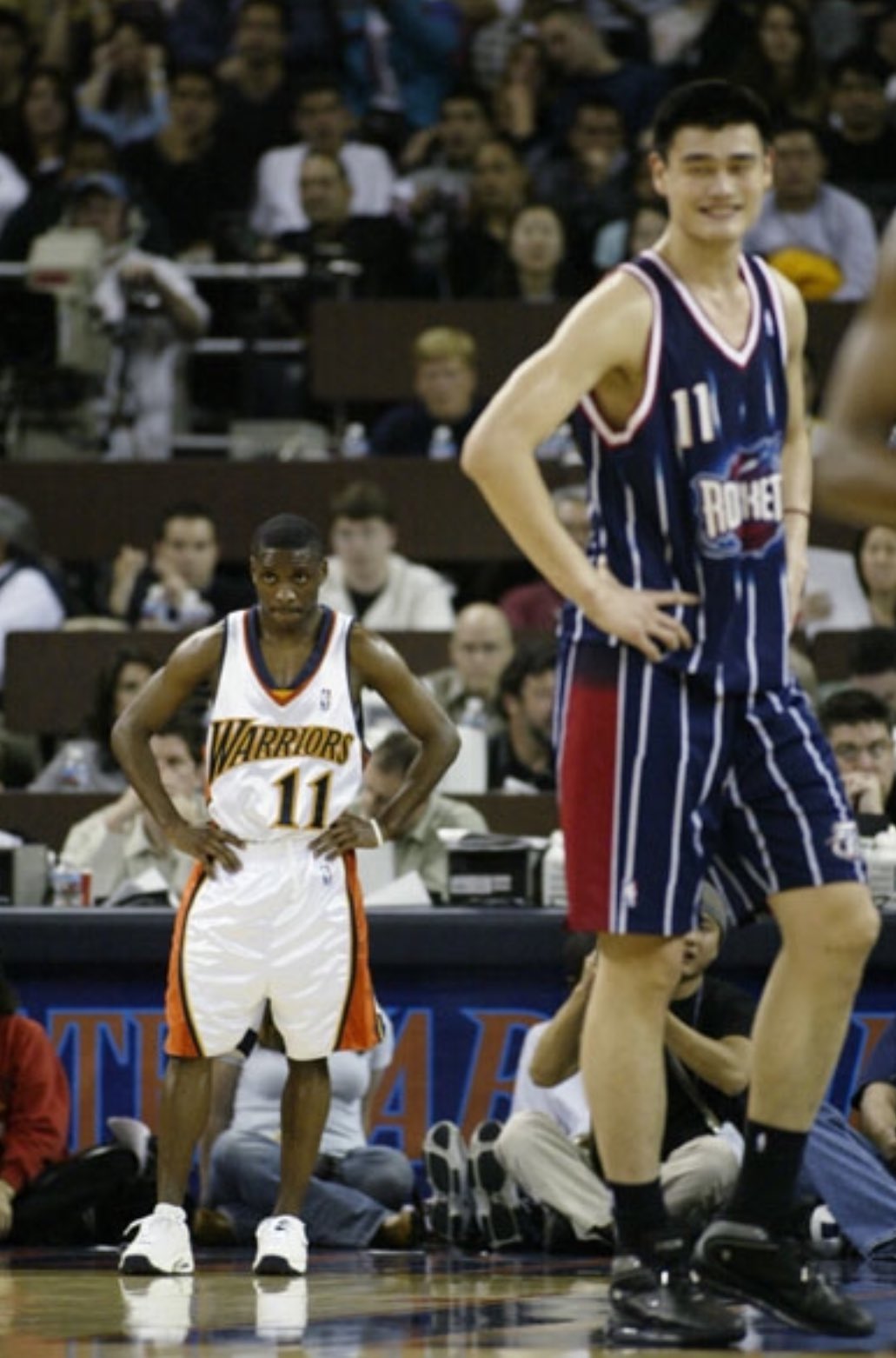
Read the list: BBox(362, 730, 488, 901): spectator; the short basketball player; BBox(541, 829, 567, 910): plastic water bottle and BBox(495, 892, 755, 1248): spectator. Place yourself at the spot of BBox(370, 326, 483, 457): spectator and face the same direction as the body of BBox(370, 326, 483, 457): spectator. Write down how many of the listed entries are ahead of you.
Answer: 4

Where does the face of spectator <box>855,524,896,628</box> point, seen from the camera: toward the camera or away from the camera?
toward the camera

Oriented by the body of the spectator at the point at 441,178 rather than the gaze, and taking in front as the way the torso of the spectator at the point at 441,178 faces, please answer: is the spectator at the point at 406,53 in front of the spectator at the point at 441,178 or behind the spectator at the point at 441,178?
behind

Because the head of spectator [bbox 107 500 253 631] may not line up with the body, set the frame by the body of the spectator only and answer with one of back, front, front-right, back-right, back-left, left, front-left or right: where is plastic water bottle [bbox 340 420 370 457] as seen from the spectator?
back-left

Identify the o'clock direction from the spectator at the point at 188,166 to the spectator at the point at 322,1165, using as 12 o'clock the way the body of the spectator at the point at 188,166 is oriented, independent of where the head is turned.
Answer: the spectator at the point at 322,1165 is roughly at 12 o'clock from the spectator at the point at 188,166.

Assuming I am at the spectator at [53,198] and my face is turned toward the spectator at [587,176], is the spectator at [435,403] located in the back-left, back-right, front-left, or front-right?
front-right

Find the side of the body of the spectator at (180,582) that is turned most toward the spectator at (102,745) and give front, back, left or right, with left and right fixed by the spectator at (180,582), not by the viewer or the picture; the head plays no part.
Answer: front

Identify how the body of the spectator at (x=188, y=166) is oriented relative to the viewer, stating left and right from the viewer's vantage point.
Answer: facing the viewer

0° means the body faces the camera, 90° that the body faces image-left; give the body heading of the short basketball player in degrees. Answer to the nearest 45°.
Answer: approximately 0°

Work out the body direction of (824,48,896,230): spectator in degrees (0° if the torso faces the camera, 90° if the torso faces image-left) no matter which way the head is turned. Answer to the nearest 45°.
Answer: approximately 0°

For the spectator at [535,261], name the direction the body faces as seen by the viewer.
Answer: toward the camera

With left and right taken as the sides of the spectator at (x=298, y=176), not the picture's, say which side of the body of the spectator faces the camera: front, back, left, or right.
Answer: front

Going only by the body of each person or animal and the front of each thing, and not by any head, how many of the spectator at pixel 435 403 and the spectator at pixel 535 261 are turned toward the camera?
2

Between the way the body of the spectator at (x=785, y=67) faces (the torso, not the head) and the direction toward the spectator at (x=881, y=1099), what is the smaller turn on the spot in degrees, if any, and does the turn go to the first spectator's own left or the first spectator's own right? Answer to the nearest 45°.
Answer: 0° — they already face them
